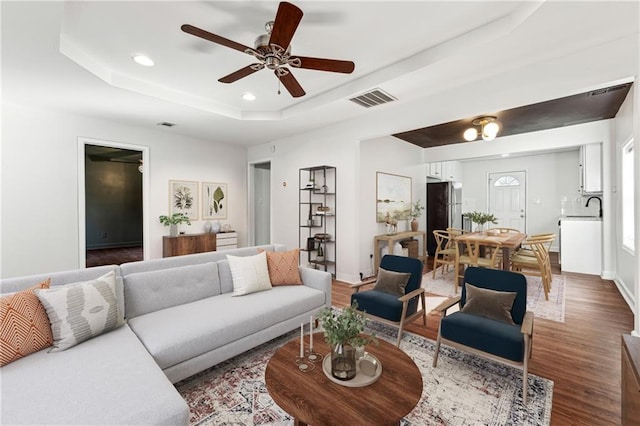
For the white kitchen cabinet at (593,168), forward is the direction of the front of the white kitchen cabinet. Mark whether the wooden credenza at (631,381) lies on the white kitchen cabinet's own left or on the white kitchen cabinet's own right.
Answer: on the white kitchen cabinet's own left

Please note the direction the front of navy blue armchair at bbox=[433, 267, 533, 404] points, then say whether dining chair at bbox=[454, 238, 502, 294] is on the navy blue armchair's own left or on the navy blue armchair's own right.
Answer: on the navy blue armchair's own right

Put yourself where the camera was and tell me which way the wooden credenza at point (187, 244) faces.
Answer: facing the viewer and to the right of the viewer

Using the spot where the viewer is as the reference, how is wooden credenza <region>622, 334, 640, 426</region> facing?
facing to the left of the viewer

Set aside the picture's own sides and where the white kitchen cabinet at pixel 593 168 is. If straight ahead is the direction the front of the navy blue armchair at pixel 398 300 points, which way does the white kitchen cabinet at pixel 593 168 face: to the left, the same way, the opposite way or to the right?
to the right

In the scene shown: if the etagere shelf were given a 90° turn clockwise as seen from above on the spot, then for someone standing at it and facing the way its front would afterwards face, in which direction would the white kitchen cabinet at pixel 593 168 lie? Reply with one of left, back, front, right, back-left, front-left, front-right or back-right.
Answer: back-right

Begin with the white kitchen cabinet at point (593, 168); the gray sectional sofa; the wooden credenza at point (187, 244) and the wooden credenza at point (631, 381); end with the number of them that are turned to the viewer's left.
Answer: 2

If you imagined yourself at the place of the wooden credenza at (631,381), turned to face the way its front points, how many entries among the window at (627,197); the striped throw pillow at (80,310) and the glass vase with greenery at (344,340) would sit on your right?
1

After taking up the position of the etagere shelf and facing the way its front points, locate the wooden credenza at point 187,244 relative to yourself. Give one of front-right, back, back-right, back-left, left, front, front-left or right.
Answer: front-right

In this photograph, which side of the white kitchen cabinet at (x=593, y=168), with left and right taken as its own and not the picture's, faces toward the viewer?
left

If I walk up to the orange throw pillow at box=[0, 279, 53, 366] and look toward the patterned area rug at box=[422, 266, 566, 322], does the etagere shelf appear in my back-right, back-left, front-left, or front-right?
front-left

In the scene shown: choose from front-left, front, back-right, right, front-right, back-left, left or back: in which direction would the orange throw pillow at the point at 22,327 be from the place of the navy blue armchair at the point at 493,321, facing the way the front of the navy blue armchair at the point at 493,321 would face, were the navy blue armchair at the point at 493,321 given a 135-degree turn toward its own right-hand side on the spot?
back-left

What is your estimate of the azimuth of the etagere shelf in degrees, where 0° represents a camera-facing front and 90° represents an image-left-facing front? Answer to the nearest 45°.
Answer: approximately 45°

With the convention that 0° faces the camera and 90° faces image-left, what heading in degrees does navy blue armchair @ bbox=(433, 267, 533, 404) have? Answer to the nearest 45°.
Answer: approximately 45°

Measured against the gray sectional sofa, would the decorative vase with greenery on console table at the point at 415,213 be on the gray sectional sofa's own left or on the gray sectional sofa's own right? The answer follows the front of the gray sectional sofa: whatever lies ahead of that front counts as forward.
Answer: on the gray sectional sofa's own left
